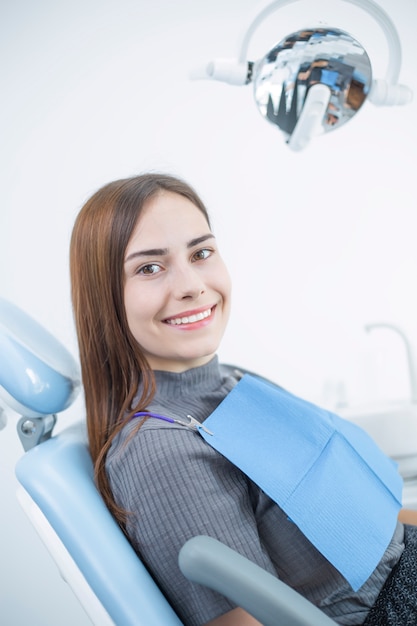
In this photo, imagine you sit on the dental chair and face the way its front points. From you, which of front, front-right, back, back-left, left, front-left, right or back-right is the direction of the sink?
front-left

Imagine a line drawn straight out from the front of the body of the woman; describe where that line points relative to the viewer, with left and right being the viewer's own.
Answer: facing the viewer and to the right of the viewer

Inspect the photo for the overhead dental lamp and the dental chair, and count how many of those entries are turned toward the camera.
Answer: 1

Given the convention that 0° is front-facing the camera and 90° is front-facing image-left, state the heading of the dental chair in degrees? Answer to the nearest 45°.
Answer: approximately 270°

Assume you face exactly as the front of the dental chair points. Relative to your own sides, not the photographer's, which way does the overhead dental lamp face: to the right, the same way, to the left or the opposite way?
to the right

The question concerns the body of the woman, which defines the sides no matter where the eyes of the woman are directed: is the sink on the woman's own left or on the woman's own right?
on the woman's own left

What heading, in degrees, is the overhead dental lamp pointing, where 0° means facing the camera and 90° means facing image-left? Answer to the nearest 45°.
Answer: approximately 0°
